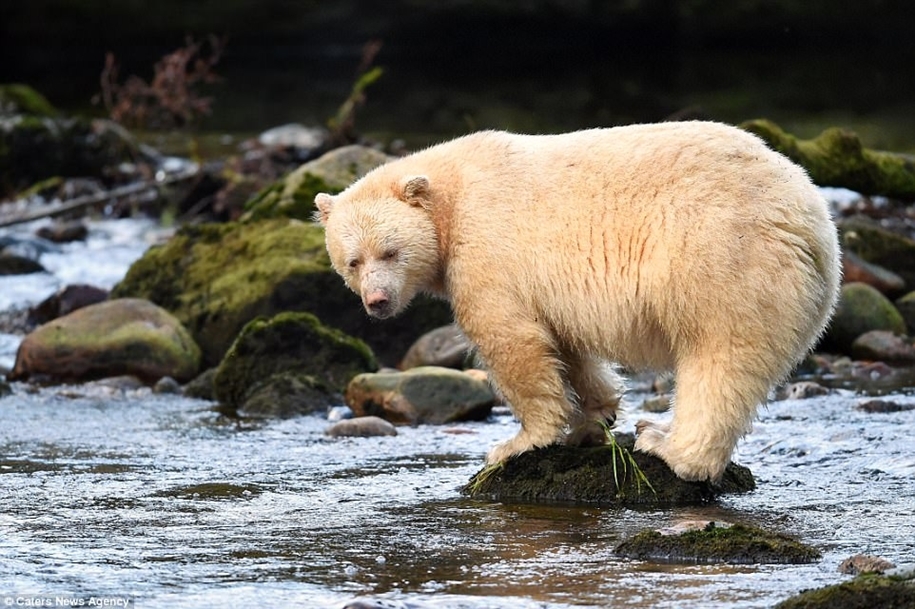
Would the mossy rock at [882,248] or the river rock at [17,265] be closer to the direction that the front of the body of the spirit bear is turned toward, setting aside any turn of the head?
the river rock

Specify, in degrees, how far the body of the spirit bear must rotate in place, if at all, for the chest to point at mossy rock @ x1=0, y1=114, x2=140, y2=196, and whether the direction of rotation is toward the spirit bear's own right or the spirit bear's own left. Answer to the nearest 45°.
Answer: approximately 45° to the spirit bear's own right

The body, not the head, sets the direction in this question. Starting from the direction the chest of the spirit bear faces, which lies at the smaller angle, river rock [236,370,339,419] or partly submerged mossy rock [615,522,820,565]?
the river rock

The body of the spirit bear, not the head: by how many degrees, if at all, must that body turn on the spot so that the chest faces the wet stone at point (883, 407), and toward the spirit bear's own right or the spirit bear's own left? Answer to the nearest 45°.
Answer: approximately 135° to the spirit bear's own right

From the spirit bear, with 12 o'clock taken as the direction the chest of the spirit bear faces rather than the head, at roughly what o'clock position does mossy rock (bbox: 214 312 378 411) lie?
The mossy rock is roughly at 2 o'clock from the spirit bear.

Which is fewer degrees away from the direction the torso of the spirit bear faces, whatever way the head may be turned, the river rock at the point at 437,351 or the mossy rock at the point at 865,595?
the river rock

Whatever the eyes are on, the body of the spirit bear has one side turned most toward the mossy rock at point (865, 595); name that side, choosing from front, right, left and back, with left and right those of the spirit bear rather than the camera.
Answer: left

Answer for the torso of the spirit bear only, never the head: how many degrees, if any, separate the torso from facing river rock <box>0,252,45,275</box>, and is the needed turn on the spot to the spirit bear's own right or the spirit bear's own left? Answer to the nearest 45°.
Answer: approximately 45° to the spirit bear's own right

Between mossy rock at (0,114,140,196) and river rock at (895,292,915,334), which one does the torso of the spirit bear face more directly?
the mossy rock

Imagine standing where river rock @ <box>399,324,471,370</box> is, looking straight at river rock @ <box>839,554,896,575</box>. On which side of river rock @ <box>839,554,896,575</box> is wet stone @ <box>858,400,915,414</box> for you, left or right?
left

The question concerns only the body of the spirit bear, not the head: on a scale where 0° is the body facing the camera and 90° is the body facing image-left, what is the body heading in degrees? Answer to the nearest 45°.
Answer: approximately 90°
